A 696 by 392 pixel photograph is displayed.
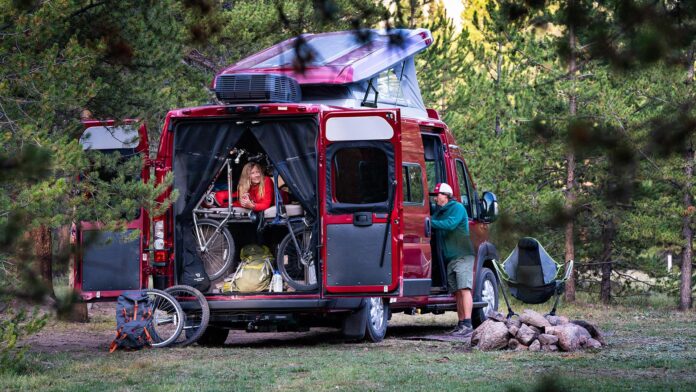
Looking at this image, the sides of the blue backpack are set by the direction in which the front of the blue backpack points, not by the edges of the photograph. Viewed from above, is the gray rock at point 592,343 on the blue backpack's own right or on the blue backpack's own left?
on the blue backpack's own left

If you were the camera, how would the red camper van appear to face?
facing away from the viewer and to the right of the viewer

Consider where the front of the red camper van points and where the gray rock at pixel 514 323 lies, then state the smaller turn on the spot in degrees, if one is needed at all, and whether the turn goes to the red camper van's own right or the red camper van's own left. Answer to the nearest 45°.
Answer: approximately 45° to the red camper van's own right

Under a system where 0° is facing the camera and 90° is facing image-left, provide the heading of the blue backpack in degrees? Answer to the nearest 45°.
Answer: approximately 0°

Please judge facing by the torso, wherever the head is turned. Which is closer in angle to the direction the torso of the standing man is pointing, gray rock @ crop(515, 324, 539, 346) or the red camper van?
the red camper van

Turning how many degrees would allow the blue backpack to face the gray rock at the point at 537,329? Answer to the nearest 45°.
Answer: approximately 90° to its left

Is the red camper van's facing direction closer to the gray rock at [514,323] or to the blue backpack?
the gray rock

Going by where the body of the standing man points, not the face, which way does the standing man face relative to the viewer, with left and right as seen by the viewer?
facing to the left of the viewer

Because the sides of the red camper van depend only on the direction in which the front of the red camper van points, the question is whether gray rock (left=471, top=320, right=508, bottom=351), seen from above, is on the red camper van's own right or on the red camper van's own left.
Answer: on the red camper van's own right
